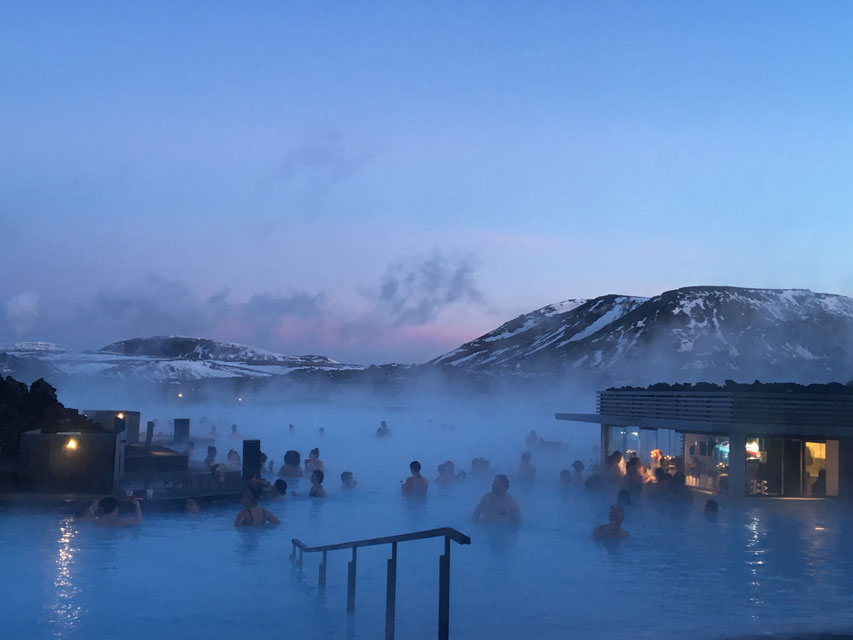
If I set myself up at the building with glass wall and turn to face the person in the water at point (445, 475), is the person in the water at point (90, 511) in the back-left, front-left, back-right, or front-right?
front-left

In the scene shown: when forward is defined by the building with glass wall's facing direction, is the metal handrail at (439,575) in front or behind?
in front

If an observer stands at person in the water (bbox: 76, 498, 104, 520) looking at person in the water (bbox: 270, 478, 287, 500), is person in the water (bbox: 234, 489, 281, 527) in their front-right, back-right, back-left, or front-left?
front-right

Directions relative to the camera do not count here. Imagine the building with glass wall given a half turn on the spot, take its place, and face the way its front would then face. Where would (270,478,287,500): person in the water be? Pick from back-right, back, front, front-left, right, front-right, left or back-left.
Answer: back-left

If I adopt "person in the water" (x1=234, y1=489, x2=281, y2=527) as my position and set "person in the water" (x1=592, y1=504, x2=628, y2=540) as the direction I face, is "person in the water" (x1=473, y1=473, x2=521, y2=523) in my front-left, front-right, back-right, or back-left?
front-left

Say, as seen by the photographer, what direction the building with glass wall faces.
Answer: facing the viewer and to the left of the viewer

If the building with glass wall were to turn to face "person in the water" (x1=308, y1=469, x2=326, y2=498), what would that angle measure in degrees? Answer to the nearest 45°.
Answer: approximately 45° to its right
